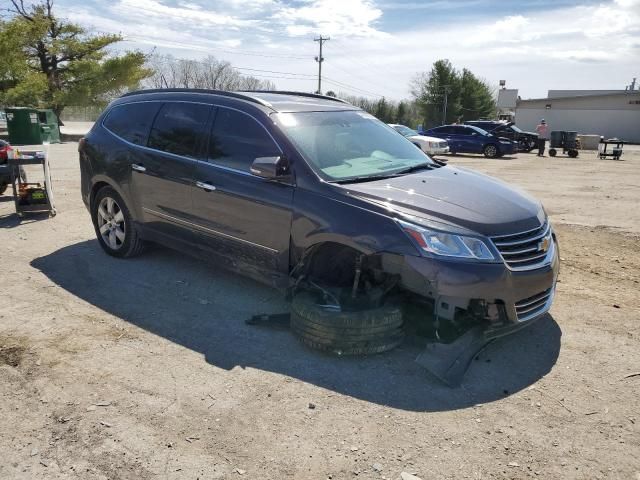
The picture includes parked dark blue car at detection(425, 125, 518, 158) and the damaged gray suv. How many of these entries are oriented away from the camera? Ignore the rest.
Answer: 0

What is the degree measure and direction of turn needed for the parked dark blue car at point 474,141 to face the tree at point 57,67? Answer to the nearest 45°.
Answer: approximately 135° to its right

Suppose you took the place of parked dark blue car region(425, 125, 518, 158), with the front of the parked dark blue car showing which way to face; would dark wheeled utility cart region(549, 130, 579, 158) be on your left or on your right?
on your left

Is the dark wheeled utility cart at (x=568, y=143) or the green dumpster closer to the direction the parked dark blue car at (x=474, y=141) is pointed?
the dark wheeled utility cart

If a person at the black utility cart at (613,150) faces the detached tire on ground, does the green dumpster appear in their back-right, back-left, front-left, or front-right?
front-right

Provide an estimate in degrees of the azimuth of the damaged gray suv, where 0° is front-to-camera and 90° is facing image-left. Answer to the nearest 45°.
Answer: approximately 315°

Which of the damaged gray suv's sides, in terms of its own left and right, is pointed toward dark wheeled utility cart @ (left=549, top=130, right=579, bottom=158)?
left

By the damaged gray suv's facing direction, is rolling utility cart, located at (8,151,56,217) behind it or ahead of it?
behind

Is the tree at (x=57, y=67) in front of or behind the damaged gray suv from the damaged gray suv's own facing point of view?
behind
